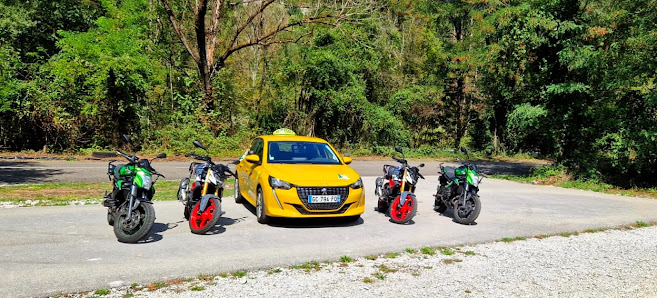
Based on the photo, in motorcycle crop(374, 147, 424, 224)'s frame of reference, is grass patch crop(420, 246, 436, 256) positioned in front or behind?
in front

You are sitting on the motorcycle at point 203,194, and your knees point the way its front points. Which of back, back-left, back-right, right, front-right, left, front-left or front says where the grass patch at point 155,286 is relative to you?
front-right

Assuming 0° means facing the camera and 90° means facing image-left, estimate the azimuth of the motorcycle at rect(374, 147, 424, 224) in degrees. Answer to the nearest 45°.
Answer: approximately 315°

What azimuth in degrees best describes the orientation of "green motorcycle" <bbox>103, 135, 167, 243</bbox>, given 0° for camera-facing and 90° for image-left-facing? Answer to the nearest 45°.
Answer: approximately 315°

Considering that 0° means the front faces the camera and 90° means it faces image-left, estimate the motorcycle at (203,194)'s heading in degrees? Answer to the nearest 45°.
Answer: approximately 315°

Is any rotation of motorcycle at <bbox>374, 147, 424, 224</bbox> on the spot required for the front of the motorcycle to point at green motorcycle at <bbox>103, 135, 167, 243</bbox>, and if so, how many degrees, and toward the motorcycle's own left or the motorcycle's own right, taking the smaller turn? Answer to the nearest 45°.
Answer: approximately 90° to the motorcycle's own right

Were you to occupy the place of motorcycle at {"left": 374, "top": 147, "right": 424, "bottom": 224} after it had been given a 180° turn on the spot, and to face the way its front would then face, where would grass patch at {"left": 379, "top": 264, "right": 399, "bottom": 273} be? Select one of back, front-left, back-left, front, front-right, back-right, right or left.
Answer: back-left

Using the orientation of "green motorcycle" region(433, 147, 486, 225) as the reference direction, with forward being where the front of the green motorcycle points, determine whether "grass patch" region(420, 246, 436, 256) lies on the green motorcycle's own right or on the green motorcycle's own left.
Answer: on the green motorcycle's own right

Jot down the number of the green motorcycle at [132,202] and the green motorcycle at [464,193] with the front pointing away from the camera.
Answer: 0

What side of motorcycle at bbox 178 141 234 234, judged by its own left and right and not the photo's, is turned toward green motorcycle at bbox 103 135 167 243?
right

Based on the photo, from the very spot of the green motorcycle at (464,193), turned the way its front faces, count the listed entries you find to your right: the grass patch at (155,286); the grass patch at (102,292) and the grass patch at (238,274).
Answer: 3

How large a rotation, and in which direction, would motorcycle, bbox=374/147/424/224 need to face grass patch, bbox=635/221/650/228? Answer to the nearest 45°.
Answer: approximately 45° to its left
